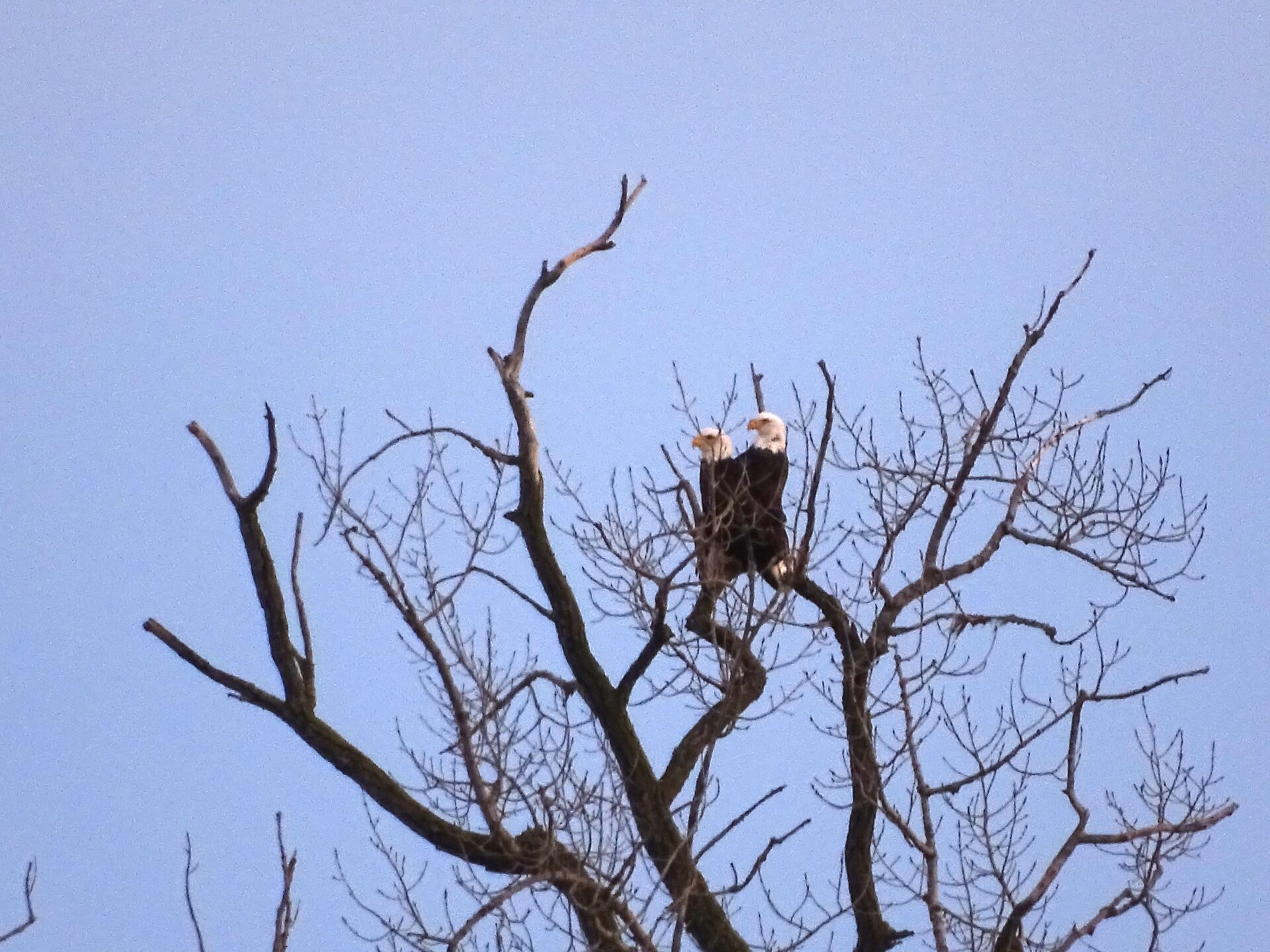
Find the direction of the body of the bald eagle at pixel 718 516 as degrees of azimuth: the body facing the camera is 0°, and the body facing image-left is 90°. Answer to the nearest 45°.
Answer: approximately 45°
